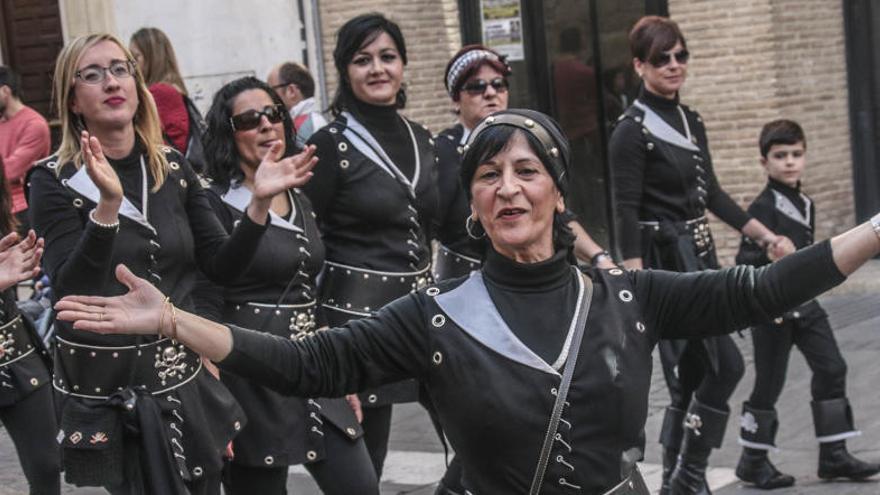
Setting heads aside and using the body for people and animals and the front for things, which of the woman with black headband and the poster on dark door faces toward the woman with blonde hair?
the poster on dark door

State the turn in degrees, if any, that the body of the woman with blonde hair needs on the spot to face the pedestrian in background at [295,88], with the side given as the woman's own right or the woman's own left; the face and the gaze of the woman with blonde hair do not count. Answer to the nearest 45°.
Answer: approximately 135° to the woman's own left

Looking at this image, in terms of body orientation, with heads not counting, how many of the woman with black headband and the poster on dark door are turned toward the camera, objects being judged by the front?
2

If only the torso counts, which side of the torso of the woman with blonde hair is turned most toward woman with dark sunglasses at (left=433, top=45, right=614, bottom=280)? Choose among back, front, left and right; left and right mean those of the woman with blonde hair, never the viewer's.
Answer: left

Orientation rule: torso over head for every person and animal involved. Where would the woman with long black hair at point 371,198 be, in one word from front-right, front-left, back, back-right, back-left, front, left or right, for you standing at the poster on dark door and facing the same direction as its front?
front

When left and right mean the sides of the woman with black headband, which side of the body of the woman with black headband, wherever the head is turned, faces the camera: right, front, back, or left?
front

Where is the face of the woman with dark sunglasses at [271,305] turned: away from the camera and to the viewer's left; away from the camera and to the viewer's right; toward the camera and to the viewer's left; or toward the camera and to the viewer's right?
toward the camera and to the viewer's right

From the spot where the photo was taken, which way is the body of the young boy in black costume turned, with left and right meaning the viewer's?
facing the viewer and to the right of the viewer

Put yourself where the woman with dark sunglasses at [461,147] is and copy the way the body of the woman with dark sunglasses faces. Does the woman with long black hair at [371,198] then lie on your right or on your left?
on your right

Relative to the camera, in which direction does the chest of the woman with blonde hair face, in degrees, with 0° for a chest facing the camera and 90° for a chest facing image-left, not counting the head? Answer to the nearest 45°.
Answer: approximately 315°
